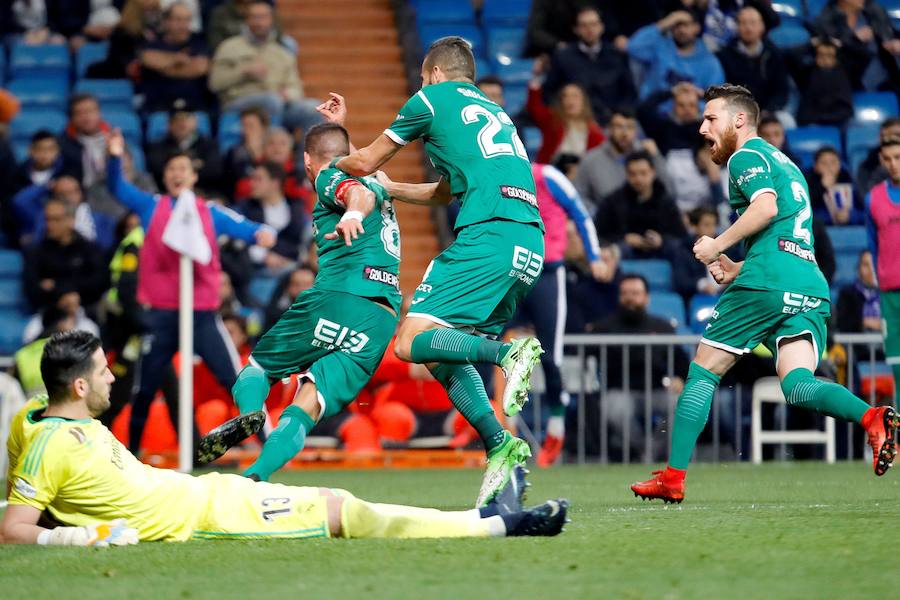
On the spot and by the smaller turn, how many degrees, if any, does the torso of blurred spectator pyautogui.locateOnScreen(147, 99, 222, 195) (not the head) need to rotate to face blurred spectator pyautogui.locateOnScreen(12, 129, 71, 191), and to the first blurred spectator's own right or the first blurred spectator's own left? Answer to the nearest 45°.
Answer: approximately 90° to the first blurred spectator's own right

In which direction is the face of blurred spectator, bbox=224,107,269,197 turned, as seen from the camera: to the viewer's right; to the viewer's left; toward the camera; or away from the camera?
toward the camera

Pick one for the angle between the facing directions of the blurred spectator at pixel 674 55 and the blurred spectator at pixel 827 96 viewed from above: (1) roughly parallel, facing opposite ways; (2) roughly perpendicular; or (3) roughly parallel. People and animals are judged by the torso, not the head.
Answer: roughly parallel

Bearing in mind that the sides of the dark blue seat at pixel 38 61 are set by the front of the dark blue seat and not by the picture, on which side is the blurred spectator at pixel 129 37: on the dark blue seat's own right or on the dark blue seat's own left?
on the dark blue seat's own left

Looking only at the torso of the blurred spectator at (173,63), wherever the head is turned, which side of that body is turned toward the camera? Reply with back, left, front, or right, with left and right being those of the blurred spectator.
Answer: front

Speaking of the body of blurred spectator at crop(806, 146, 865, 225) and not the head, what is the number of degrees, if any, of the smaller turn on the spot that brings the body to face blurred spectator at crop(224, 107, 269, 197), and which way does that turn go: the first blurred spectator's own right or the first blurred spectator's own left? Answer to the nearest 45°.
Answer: approximately 90° to the first blurred spectator's own right

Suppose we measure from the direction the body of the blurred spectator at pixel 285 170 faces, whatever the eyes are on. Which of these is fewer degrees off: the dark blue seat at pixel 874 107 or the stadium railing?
the stadium railing

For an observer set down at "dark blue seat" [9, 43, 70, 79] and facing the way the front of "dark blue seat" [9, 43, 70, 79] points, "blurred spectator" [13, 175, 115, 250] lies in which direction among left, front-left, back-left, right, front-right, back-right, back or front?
front

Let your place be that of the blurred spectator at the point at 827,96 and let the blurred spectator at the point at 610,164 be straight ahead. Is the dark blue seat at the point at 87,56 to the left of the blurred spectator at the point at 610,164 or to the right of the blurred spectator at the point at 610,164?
right

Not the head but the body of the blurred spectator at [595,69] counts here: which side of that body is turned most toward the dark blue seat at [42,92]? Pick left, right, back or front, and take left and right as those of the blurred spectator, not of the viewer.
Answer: right

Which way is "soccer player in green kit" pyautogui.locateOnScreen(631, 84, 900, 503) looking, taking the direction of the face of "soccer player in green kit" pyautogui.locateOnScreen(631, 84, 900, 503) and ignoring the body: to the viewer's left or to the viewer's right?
to the viewer's left

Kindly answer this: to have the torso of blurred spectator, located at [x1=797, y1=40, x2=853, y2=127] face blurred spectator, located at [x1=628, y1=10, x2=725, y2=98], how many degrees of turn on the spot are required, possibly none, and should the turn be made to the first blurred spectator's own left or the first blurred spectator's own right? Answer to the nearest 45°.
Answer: approximately 90° to the first blurred spectator's own right

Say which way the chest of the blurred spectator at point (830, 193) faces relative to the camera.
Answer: toward the camera

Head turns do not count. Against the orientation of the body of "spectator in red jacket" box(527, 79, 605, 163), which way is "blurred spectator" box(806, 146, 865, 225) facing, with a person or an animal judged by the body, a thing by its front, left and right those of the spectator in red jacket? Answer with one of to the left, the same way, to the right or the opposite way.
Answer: the same way

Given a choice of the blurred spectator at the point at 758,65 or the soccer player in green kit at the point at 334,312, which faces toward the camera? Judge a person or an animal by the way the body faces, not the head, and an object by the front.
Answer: the blurred spectator

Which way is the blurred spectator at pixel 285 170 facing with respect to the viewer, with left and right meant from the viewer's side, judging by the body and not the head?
facing the viewer
